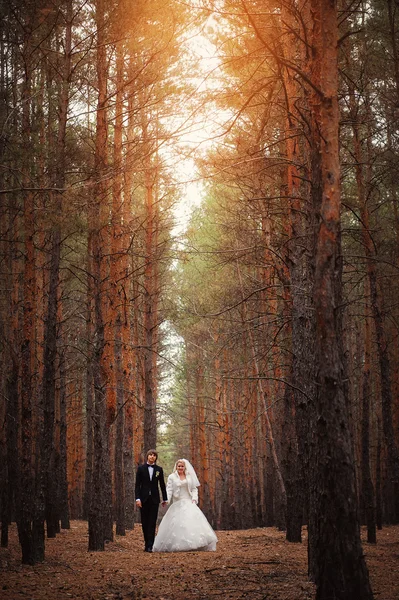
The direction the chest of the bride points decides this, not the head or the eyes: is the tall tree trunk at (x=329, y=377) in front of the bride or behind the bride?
in front

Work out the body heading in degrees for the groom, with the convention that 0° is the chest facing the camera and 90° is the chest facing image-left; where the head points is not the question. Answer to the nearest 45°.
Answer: approximately 0°

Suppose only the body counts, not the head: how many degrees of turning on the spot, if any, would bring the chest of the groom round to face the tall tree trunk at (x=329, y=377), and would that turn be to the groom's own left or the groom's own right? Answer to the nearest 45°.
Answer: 0° — they already face it

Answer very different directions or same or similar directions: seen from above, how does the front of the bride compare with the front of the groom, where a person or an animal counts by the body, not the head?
same or similar directions

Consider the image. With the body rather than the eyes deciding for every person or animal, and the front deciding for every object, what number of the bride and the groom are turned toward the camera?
2

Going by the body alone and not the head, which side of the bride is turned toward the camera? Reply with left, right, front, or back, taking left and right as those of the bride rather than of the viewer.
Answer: front
